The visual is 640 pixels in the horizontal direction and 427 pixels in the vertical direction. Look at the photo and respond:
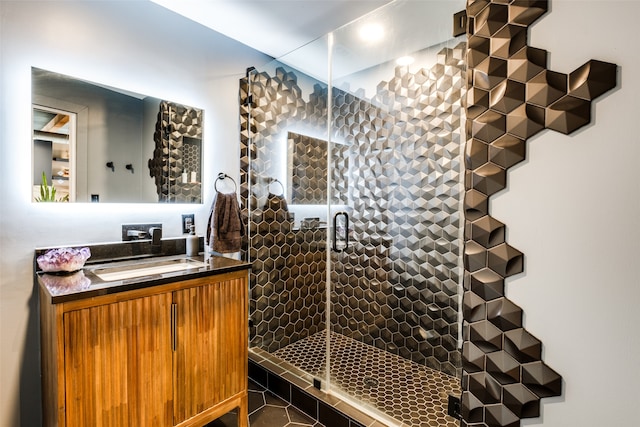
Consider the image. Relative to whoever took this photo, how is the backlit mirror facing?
facing the viewer and to the right of the viewer

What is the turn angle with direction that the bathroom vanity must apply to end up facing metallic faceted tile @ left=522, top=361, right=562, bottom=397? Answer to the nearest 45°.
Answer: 0° — it already faces it

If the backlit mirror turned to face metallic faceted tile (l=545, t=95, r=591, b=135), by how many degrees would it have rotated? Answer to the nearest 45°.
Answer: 0° — it already faces it

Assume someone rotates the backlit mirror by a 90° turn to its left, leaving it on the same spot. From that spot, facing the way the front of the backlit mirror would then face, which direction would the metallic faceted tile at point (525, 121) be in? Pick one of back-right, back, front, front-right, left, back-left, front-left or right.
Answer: right

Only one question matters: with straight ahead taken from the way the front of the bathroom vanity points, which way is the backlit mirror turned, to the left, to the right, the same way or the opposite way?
the same way

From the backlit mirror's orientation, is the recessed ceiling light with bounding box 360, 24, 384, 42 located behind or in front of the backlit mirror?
in front

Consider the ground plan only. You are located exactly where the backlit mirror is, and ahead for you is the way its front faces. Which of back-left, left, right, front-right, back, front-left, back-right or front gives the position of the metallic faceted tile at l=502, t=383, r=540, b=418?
front

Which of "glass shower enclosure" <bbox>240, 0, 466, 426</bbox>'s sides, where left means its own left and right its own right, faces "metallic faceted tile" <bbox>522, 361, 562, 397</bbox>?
left

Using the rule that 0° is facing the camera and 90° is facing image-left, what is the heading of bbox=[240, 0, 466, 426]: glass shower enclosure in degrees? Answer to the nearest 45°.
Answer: approximately 45°
